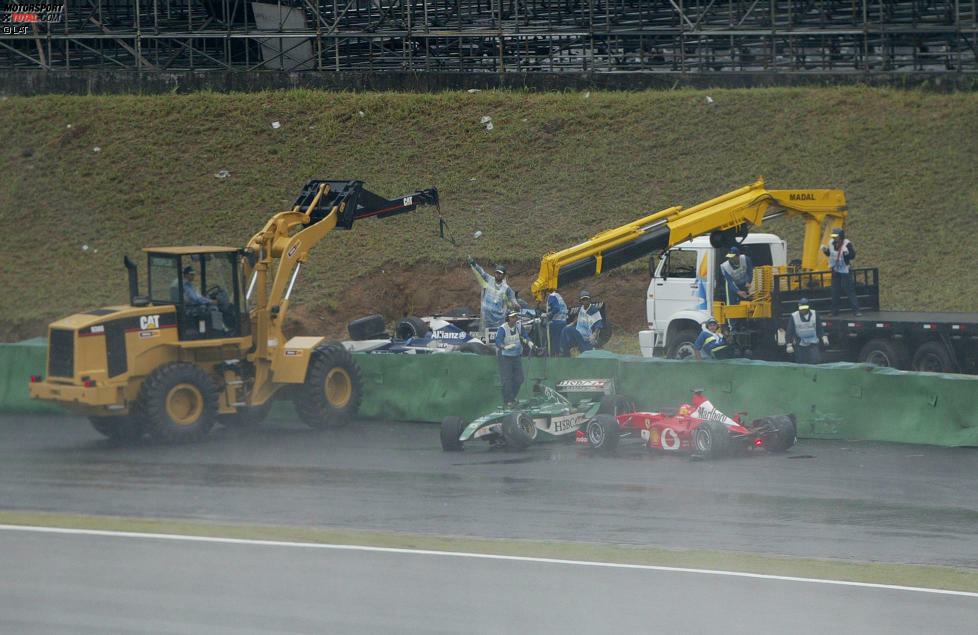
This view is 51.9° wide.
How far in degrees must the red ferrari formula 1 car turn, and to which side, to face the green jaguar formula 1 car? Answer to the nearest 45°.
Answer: approximately 45° to its left

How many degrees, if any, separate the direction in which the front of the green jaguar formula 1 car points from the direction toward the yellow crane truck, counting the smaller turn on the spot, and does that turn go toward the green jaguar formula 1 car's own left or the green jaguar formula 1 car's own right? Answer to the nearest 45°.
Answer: approximately 180°

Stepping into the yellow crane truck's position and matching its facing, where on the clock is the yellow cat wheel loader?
The yellow cat wheel loader is roughly at 11 o'clock from the yellow crane truck.

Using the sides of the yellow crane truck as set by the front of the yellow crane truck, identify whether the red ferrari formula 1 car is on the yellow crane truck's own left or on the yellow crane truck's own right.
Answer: on the yellow crane truck's own left

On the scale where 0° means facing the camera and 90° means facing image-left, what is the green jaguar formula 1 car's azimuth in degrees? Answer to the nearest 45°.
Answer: approximately 45°

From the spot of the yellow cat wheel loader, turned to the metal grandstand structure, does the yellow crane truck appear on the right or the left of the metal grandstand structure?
right

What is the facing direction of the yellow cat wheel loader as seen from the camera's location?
facing away from the viewer and to the right of the viewer

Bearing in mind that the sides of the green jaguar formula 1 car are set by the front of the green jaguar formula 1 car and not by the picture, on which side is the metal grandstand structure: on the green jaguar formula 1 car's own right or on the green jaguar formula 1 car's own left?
on the green jaguar formula 1 car's own right

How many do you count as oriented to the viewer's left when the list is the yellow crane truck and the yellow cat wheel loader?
1

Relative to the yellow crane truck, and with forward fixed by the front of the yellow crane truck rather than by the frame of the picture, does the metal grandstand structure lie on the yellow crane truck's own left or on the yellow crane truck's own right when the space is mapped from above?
on the yellow crane truck's own right

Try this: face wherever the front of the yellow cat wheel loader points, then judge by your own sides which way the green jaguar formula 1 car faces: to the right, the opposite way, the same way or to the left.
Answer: the opposite way

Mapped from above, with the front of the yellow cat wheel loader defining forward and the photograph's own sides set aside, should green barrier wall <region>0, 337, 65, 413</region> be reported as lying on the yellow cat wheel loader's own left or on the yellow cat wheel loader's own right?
on the yellow cat wheel loader's own left

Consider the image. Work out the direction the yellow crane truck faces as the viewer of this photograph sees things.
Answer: facing to the left of the viewer
